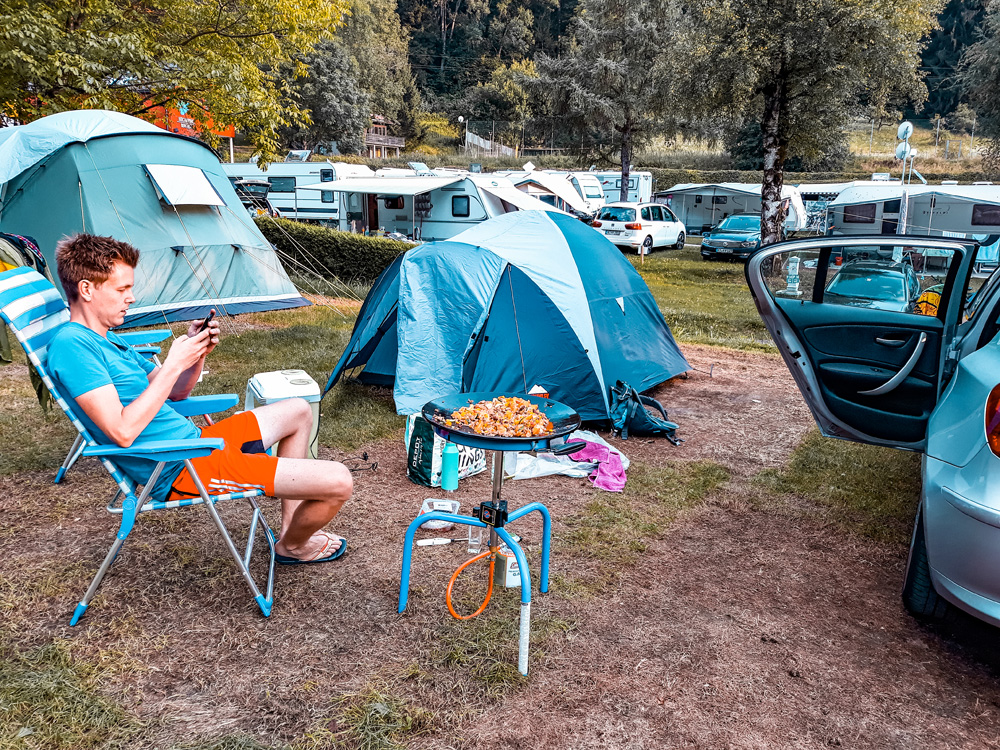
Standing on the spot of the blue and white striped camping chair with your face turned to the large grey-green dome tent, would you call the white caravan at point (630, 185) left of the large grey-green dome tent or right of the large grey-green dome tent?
right

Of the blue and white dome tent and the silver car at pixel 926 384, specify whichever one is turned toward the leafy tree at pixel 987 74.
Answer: the silver car

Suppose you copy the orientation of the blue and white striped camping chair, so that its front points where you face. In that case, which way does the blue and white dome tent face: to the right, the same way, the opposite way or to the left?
the opposite way

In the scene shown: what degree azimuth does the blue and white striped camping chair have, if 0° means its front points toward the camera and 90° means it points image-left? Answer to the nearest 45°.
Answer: approximately 270°

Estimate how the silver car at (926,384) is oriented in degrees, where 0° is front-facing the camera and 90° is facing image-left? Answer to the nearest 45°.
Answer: approximately 180°

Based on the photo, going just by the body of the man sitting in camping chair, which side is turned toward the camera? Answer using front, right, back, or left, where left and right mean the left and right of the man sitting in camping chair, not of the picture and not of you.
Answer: right

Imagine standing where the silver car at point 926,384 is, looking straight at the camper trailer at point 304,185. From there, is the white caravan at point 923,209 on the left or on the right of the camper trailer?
right

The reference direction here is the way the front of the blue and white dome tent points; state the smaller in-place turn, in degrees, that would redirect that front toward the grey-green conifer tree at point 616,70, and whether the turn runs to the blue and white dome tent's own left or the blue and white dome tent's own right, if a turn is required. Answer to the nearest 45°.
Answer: approximately 135° to the blue and white dome tent's own right
